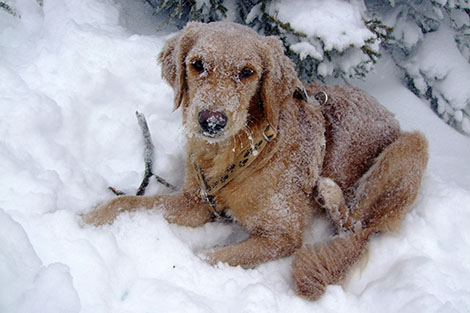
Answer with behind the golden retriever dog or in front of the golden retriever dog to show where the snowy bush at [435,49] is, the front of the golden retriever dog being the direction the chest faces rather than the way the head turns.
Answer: behind

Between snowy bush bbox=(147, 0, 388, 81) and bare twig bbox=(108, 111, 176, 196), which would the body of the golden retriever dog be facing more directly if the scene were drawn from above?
the bare twig

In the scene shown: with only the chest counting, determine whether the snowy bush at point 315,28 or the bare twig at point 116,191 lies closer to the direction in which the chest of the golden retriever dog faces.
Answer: the bare twig

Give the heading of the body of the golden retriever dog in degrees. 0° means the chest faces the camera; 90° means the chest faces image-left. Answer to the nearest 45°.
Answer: approximately 45°

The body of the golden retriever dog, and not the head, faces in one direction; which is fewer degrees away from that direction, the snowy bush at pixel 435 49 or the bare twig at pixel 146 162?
the bare twig
